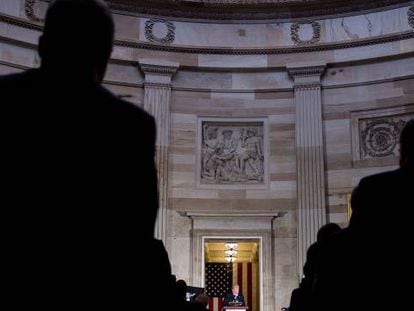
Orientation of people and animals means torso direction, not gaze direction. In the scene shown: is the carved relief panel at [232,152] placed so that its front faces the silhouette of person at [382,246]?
yes

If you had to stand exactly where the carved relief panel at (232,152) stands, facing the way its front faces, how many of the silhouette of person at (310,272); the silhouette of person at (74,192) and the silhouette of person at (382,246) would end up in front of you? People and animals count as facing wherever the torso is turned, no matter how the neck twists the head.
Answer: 3

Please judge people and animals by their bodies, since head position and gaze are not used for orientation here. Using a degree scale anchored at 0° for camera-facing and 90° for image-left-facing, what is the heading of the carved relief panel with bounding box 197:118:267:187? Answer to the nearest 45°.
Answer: approximately 0°

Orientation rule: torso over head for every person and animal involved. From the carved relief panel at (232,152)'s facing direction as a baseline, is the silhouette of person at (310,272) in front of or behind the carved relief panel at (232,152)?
in front

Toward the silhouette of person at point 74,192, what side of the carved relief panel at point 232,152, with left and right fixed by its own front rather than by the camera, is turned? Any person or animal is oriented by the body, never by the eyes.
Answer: front
